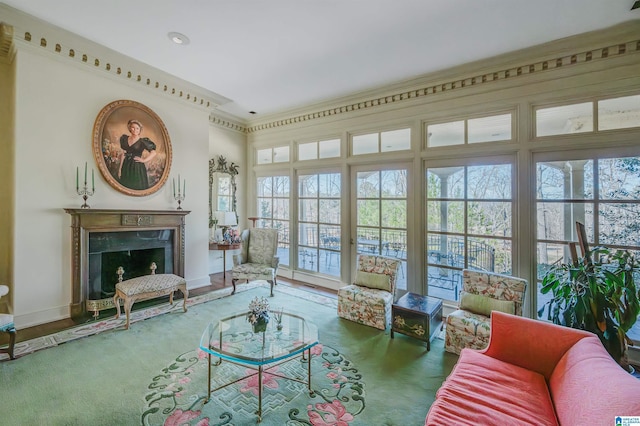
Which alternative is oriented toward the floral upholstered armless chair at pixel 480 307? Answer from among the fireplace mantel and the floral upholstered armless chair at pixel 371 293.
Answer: the fireplace mantel

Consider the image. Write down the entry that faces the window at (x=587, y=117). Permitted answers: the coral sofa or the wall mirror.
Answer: the wall mirror

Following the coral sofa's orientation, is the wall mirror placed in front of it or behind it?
in front

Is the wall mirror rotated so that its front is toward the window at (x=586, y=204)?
yes

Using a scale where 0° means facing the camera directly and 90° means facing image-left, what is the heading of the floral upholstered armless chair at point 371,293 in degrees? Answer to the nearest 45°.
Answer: approximately 45°

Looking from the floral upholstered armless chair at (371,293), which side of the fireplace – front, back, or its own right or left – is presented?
front

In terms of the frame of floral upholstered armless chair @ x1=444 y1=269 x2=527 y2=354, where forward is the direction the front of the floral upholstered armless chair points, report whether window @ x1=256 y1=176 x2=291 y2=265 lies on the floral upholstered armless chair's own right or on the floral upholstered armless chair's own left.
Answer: on the floral upholstered armless chair's own right

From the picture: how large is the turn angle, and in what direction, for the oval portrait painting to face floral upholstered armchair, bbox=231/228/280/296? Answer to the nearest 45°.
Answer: approximately 45° to its left

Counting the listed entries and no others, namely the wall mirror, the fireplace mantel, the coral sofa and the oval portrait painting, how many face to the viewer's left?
1

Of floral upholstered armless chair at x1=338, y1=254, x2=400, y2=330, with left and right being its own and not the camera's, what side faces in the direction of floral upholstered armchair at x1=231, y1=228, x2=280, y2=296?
right

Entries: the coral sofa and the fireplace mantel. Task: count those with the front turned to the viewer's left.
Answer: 1

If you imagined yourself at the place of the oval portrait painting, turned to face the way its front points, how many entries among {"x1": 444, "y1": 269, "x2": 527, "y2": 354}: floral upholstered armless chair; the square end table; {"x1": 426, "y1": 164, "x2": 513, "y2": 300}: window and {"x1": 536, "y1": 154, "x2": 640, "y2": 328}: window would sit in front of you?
4

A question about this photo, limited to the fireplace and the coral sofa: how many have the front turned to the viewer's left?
1

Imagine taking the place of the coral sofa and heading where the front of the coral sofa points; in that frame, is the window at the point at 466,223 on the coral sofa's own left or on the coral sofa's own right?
on the coral sofa's own right

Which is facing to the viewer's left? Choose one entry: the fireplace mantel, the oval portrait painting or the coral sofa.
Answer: the coral sofa

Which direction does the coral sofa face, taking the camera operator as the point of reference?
facing to the left of the viewer
